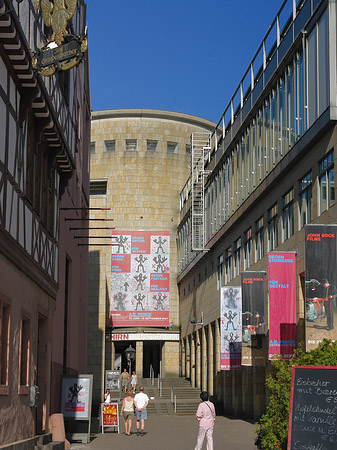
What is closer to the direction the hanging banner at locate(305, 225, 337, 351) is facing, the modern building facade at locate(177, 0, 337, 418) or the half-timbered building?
the half-timbered building

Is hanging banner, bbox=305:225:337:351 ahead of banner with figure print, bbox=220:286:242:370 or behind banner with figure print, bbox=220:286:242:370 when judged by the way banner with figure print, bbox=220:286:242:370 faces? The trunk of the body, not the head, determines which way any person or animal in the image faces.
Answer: ahead

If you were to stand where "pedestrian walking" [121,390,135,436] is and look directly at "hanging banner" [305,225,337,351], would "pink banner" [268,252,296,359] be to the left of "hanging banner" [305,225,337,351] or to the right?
left

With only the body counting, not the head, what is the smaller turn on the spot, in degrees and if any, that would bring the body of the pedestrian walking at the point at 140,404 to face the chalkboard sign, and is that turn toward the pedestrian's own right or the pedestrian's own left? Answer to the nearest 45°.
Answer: approximately 180°

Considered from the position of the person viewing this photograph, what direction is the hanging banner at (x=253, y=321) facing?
facing the viewer

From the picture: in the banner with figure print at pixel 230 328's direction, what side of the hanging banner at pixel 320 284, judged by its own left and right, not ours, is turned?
back

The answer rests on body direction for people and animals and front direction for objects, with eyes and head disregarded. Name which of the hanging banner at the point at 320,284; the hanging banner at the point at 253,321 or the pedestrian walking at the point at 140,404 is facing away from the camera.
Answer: the pedestrian walking

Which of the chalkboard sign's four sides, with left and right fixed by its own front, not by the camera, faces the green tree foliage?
back

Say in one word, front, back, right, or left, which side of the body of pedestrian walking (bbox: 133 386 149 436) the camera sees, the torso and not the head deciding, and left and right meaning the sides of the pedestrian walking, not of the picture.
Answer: back

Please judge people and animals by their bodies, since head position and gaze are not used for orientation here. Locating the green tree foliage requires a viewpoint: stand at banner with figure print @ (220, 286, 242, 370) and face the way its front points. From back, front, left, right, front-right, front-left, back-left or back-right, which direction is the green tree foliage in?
front

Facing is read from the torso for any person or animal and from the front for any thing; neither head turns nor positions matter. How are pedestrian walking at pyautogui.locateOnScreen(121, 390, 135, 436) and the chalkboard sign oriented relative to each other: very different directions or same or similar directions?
very different directions

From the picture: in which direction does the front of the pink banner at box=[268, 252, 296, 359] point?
toward the camera

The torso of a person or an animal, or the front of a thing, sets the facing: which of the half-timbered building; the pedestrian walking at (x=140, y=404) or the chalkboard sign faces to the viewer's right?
the half-timbered building
